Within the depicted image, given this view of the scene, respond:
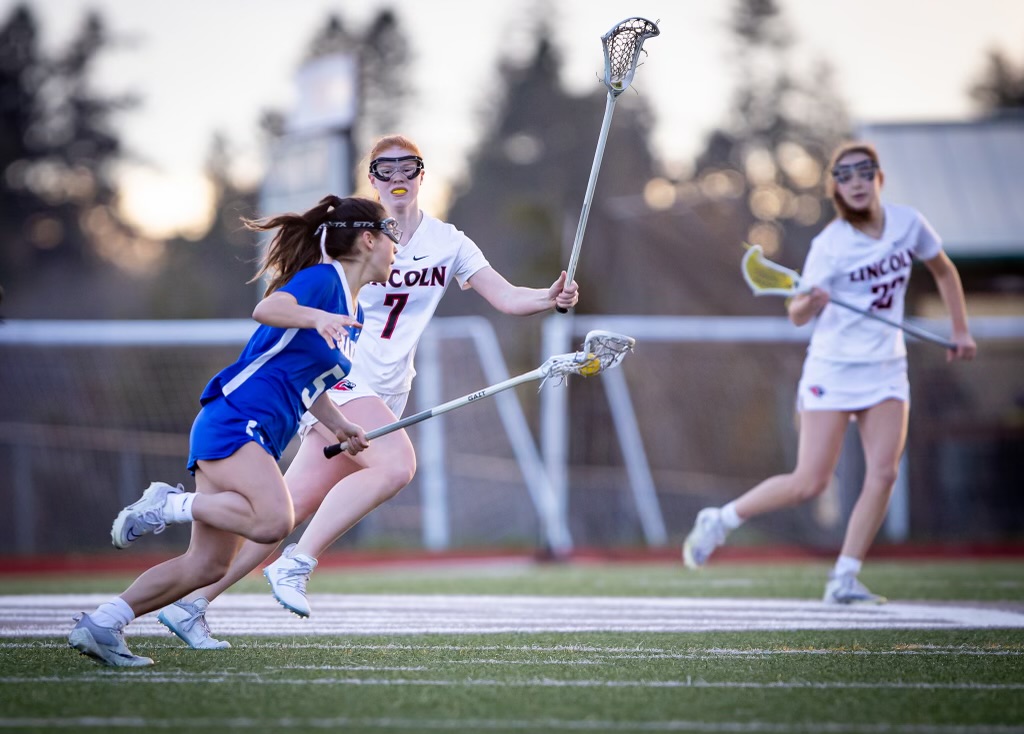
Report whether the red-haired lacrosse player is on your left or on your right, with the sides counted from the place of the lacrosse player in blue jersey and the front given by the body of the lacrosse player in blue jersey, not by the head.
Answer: on your left

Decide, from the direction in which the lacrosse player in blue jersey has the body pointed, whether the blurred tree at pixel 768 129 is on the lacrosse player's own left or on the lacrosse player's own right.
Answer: on the lacrosse player's own left

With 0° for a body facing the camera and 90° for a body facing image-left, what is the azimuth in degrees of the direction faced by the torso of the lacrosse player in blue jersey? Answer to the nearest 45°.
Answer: approximately 270°

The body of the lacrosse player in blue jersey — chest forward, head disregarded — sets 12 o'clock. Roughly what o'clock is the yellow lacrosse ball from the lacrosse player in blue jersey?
The yellow lacrosse ball is roughly at 11 o'clock from the lacrosse player in blue jersey.

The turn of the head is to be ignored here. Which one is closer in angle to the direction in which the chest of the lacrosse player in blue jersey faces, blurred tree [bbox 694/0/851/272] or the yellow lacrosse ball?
the yellow lacrosse ball

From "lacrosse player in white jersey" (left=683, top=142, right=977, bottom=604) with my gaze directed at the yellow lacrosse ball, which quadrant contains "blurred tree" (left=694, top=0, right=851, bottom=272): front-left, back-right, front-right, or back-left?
back-right

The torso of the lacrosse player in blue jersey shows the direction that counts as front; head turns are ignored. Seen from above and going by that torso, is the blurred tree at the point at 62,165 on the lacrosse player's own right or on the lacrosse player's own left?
on the lacrosse player's own left

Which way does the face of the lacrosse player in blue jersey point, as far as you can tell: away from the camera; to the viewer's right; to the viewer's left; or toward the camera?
to the viewer's right
